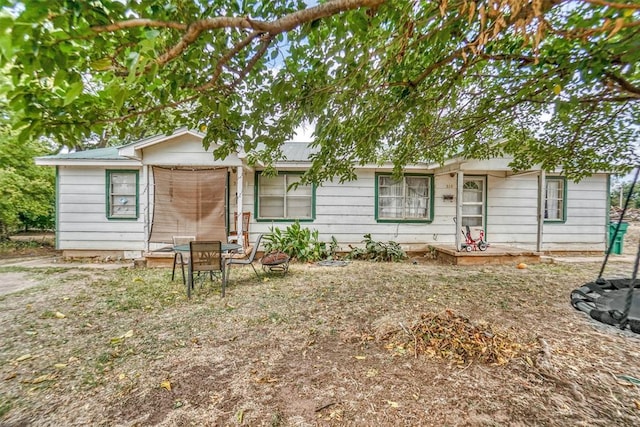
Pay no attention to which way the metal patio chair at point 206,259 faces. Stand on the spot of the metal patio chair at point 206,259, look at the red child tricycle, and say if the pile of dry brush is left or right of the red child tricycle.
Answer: right

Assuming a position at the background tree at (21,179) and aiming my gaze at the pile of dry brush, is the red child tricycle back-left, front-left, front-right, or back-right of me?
front-left

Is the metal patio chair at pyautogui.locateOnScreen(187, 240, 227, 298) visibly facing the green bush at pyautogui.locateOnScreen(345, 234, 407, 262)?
no

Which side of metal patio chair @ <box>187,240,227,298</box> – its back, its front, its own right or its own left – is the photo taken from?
back

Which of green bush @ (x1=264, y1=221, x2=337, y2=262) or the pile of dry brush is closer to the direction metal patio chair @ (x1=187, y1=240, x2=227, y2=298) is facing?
the green bush

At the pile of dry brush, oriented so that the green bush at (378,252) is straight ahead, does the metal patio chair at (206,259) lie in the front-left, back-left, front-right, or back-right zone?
front-left

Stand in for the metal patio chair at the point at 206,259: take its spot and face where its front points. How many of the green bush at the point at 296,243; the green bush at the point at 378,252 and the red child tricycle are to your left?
0

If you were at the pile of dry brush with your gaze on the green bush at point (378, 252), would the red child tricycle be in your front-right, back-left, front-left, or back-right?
front-right

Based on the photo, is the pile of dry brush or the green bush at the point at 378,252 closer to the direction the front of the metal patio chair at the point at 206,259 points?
the green bush

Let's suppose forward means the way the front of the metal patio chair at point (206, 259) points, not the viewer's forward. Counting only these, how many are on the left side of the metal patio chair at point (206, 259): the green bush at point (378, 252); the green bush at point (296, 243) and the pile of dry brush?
0

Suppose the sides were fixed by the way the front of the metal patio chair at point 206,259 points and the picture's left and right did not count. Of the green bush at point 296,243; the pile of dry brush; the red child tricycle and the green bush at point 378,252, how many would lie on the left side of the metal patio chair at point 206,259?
0

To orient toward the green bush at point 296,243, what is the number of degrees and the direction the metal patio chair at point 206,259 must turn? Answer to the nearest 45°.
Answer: approximately 45° to its right

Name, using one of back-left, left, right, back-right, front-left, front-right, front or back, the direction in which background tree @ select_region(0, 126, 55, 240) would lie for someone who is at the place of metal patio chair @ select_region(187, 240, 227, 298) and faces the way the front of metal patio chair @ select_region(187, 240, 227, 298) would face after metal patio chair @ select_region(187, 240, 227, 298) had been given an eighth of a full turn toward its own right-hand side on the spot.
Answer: left

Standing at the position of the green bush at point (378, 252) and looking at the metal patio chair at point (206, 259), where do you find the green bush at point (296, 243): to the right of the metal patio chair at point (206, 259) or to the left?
right

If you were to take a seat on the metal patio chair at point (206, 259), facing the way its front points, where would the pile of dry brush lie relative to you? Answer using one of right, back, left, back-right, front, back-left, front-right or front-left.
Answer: back-right

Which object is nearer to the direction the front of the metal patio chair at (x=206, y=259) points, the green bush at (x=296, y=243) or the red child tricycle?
the green bush

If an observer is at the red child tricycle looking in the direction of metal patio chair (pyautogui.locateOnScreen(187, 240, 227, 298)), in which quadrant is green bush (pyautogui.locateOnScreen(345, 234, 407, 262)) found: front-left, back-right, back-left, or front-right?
front-right

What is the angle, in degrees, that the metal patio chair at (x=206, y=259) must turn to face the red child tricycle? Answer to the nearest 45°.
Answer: approximately 90° to its right
